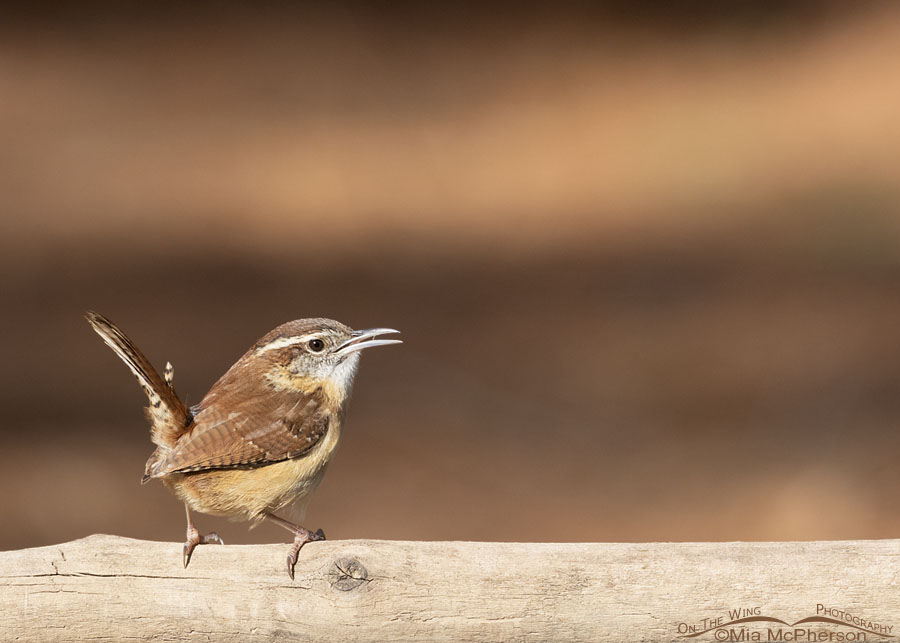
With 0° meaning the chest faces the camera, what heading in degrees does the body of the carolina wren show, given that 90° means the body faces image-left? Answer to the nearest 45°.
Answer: approximately 270°
